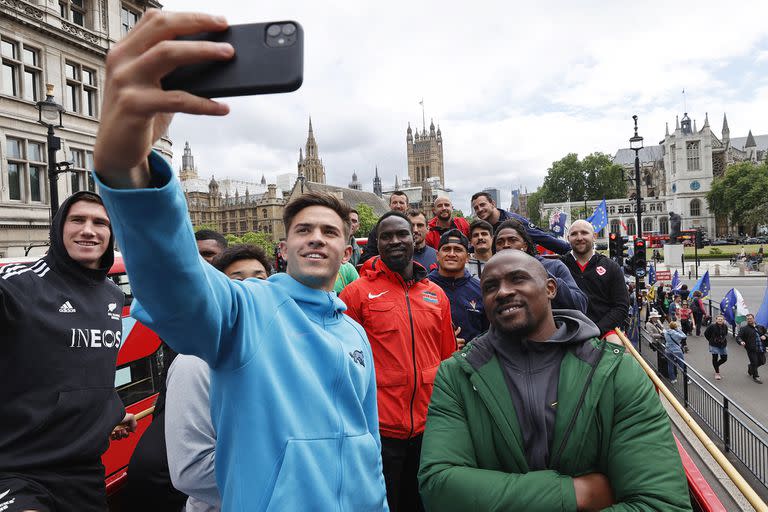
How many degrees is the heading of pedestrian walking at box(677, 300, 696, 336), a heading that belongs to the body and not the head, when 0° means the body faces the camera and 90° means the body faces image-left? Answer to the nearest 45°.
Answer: approximately 0°

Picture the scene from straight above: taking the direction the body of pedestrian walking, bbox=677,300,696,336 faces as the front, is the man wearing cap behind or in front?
in front

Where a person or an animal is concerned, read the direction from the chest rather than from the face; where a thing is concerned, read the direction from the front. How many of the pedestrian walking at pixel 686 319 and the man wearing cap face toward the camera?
2

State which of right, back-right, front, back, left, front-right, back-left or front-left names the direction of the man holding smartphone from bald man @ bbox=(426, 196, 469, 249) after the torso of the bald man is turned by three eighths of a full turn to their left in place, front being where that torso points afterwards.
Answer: back-right

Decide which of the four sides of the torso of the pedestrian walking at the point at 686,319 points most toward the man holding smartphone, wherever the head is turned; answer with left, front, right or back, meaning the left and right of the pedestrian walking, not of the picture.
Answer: front

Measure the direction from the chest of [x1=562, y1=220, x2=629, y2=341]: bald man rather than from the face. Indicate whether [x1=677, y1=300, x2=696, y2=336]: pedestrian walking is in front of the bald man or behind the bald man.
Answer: behind

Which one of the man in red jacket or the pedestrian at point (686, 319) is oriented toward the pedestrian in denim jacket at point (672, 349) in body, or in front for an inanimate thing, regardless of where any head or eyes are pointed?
the pedestrian at point (686, 319)

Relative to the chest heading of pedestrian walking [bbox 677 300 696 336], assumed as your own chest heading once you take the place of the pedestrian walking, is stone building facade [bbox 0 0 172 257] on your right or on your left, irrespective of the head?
on your right

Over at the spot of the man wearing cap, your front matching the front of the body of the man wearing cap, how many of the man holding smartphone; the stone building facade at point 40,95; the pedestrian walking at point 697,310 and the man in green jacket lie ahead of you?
2

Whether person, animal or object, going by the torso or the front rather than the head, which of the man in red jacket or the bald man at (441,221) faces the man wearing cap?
the bald man

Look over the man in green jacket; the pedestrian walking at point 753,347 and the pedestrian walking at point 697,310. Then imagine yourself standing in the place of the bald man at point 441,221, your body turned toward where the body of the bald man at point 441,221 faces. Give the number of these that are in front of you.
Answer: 1
